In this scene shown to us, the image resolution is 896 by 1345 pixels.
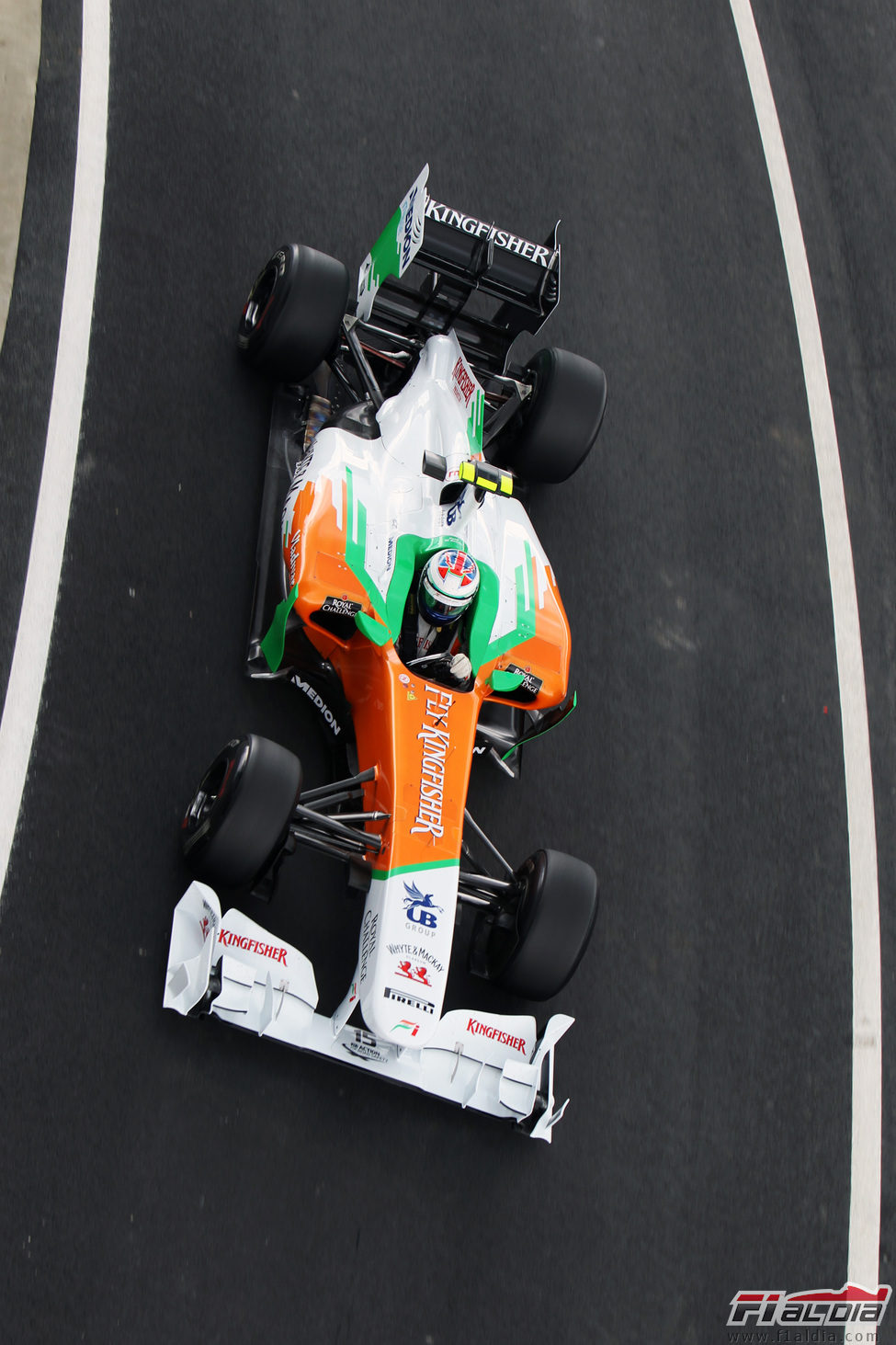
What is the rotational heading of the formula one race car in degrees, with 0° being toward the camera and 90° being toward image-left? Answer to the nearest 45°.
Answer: approximately 0°
